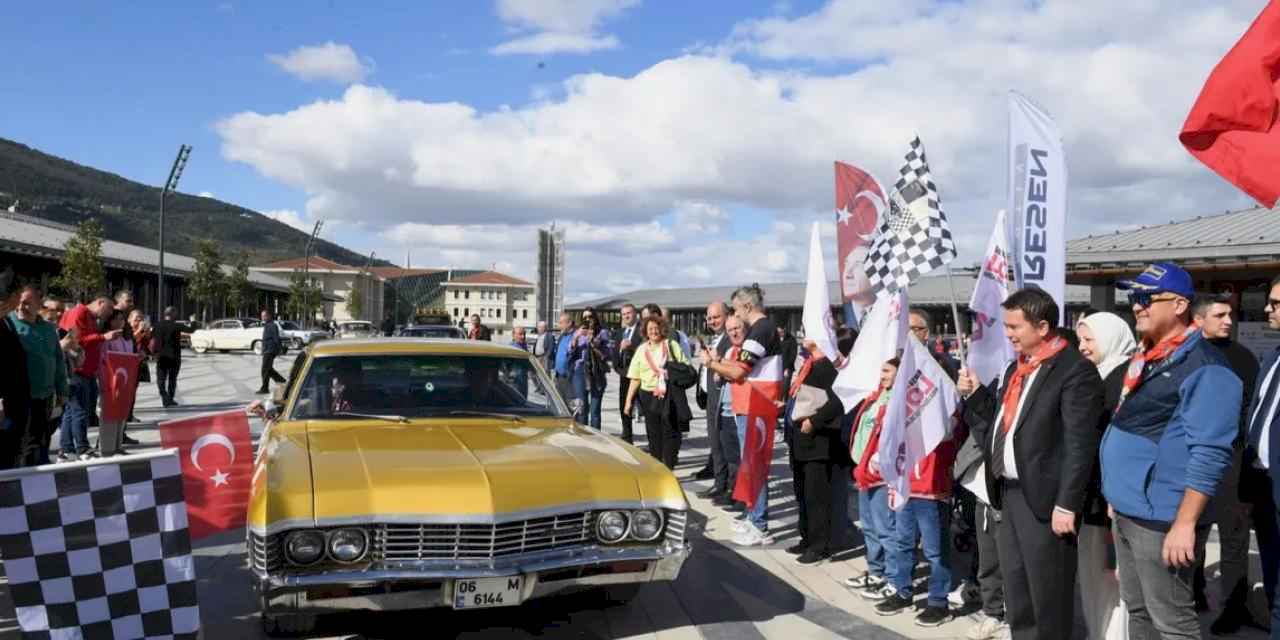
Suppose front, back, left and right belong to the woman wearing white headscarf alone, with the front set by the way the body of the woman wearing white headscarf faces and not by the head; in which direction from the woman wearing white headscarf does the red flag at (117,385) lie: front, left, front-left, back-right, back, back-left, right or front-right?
front

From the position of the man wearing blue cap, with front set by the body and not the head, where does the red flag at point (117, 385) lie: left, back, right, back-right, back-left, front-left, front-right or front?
front

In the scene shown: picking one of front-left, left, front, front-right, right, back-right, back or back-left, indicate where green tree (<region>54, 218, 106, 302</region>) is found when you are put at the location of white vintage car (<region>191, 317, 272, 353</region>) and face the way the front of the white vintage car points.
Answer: front

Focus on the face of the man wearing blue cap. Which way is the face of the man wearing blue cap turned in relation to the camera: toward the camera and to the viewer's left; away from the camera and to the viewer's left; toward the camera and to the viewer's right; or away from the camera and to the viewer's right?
toward the camera and to the viewer's left

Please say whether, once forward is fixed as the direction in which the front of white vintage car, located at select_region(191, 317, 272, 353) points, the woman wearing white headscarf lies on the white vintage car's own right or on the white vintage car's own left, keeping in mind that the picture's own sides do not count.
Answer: on the white vintage car's own left

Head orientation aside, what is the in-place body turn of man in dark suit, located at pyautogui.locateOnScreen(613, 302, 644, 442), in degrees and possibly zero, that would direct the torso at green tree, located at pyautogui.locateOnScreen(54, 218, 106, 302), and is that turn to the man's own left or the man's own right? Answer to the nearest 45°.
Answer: approximately 90° to the man's own right

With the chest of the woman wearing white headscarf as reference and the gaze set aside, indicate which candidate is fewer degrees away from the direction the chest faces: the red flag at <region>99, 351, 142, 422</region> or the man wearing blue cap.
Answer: the red flag

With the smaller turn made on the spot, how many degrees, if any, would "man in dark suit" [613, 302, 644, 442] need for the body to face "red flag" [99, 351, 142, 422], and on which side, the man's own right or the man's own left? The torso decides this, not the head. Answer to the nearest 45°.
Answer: approximately 45° to the man's own right

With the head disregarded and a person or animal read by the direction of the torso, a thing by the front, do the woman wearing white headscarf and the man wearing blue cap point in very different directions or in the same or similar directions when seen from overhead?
same or similar directions

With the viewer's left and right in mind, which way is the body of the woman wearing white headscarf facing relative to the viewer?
facing to the left of the viewer

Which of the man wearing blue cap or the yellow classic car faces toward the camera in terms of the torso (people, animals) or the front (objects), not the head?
the yellow classic car

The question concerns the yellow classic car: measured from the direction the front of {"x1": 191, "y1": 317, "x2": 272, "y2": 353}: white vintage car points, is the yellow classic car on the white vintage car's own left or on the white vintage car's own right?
on the white vintage car's own left

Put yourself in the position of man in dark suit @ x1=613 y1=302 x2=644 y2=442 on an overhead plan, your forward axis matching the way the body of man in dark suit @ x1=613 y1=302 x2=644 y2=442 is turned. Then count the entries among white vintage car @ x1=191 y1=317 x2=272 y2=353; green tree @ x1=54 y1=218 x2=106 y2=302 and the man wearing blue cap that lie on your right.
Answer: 2

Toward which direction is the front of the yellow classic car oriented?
toward the camera
